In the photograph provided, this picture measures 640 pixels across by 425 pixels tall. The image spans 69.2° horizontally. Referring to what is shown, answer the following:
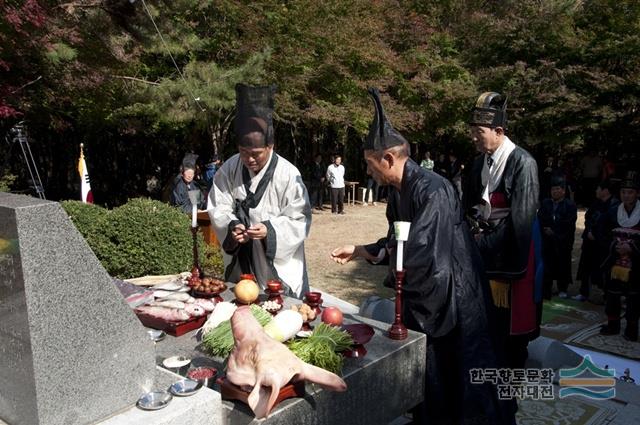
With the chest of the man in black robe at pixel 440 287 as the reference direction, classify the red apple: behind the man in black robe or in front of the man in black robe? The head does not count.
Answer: in front

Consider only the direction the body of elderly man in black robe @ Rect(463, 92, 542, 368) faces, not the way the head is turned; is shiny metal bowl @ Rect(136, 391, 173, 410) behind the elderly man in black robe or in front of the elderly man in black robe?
in front

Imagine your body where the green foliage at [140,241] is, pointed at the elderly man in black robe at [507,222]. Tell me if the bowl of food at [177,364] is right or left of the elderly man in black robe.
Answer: right

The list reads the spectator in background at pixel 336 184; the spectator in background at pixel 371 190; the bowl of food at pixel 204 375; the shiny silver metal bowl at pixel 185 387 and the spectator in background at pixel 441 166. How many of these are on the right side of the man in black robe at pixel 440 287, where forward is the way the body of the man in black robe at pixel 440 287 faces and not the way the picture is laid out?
3

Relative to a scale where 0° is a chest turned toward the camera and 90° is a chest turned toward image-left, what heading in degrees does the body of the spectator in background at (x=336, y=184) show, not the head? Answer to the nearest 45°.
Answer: approximately 0°

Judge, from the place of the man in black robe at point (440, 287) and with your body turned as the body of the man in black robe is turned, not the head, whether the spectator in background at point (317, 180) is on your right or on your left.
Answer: on your right

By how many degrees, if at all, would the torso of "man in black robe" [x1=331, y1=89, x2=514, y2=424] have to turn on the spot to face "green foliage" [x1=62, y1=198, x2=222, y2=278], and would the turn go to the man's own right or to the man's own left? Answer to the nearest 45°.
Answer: approximately 45° to the man's own right

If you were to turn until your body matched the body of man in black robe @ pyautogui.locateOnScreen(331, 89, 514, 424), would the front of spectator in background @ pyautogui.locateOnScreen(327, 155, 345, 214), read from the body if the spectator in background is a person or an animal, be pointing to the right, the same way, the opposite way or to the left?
to the left

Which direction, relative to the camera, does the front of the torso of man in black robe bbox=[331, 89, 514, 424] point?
to the viewer's left

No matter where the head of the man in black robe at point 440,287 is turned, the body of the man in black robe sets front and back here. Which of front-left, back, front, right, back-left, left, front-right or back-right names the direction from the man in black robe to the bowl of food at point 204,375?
front-left

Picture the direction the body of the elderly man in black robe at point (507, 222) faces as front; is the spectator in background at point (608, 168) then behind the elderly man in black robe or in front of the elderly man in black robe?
behind

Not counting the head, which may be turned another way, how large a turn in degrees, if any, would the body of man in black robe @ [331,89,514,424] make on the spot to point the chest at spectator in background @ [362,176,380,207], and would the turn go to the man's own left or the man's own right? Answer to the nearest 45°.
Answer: approximately 90° to the man's own right

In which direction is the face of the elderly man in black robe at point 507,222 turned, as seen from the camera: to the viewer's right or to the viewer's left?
to the viewer's left

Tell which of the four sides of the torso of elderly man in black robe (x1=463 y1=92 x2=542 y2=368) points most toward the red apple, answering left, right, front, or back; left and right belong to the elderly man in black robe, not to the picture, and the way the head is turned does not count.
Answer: front
